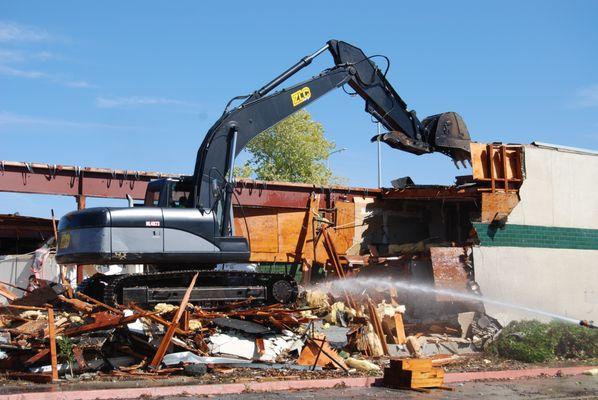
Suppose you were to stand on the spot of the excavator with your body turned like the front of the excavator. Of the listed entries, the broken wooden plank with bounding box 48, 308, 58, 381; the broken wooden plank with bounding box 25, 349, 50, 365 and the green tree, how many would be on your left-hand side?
1

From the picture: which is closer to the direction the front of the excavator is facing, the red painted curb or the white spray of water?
the white spray of water

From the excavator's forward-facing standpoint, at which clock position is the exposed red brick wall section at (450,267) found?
The exposed red brick wall section is roughly at 11 o'clock from the excavator.

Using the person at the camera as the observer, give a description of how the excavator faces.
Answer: facing to the right of the viewer

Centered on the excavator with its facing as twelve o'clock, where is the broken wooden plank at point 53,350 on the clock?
The broken wooden plank is roughly at 4 o'clock from the excavator.

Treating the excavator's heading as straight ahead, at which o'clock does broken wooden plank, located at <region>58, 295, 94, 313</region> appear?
The broken wooden plank is roughly at 5 o'clock from the excavator.

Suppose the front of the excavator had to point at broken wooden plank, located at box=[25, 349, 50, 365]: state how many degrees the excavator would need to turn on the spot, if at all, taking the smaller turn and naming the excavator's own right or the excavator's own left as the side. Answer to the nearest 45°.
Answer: approximately 135° to the excavator's own right

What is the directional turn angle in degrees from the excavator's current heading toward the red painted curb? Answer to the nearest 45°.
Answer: approximately 90° to its right

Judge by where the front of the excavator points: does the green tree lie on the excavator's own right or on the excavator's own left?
on the excavator's own left

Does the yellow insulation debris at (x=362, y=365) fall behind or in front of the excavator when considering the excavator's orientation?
in front

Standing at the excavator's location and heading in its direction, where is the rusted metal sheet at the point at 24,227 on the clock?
The rusted metal sheet is roughly at 8 o'clock from the excavator.

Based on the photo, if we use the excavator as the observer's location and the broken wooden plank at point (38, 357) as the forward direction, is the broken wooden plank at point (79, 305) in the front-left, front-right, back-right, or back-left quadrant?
front-right

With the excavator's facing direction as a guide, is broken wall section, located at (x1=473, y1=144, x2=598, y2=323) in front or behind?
in front

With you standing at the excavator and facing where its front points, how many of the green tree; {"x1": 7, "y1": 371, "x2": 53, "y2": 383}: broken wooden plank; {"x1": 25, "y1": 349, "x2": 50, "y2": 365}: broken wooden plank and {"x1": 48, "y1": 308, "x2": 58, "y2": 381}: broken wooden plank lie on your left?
1
